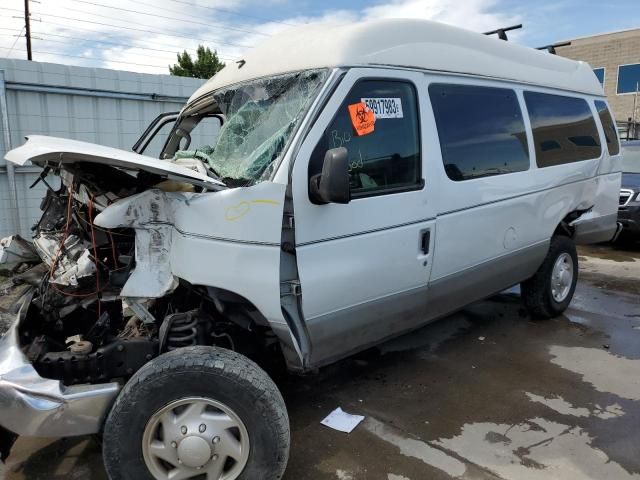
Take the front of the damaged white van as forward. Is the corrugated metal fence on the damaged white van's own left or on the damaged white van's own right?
on the damaged white van's own right

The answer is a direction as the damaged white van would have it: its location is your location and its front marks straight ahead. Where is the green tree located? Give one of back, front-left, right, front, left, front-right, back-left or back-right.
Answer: back-right

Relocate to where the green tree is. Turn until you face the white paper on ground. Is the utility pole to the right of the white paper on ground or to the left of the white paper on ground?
right

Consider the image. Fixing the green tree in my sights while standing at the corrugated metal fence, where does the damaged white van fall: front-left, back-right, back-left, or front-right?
back-right

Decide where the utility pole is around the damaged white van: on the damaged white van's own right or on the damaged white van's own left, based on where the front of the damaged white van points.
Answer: on the damaged white van's own right

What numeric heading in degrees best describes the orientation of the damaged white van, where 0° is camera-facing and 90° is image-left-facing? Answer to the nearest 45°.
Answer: approximately 45°

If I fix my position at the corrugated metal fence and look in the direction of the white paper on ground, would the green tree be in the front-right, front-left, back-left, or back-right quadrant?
back-left
